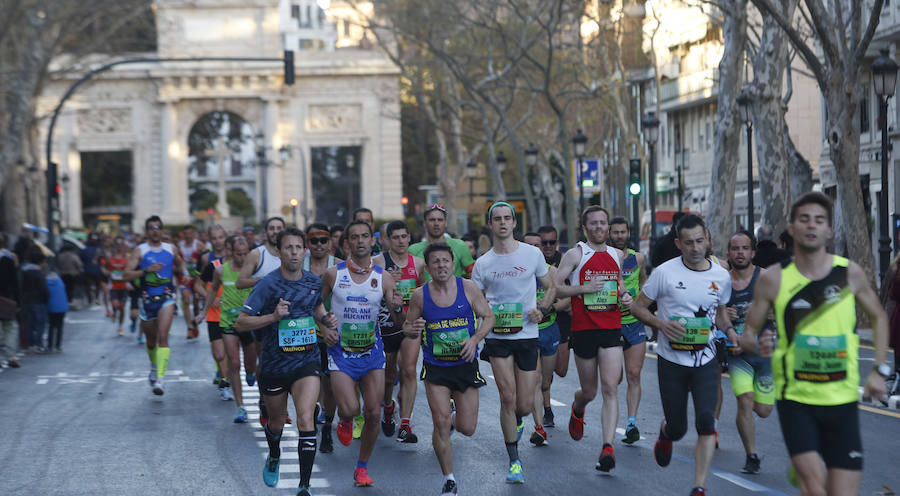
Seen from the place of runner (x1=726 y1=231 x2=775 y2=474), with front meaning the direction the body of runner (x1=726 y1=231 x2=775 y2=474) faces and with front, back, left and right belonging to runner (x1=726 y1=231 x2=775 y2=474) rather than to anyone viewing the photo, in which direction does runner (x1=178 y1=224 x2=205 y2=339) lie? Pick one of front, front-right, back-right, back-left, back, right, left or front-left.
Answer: back-right

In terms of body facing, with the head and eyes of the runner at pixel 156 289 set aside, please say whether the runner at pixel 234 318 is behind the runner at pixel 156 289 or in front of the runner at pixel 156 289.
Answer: in front

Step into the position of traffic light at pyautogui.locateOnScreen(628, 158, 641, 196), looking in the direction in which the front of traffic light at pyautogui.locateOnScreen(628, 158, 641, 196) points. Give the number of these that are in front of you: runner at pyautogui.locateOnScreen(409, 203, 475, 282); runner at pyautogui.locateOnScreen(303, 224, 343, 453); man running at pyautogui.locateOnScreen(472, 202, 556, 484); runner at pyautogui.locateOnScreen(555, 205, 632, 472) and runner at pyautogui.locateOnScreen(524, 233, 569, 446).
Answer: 5

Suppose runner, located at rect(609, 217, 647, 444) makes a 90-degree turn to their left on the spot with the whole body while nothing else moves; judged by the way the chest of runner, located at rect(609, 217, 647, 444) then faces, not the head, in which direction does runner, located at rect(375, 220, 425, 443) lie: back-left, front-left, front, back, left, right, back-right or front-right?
back

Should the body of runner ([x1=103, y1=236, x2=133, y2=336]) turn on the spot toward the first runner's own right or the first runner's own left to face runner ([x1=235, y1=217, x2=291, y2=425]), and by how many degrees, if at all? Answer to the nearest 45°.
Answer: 0° — they already face them

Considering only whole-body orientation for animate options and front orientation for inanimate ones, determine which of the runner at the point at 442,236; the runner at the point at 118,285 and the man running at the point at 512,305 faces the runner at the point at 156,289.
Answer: the runner at the point at 118,285

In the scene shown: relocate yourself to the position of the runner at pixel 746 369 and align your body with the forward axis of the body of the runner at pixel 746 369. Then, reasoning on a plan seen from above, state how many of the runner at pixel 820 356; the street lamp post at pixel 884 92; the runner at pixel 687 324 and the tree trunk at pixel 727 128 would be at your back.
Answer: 2

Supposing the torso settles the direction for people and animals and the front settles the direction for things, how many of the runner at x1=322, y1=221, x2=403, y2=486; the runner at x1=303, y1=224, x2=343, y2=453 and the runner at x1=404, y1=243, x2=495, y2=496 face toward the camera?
3
